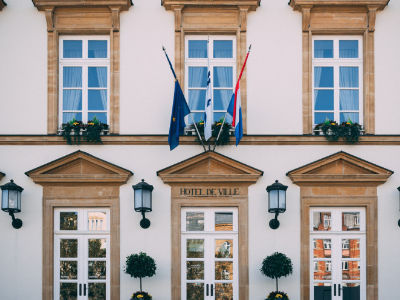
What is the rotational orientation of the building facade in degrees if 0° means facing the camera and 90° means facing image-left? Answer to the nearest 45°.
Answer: approximately 0°
